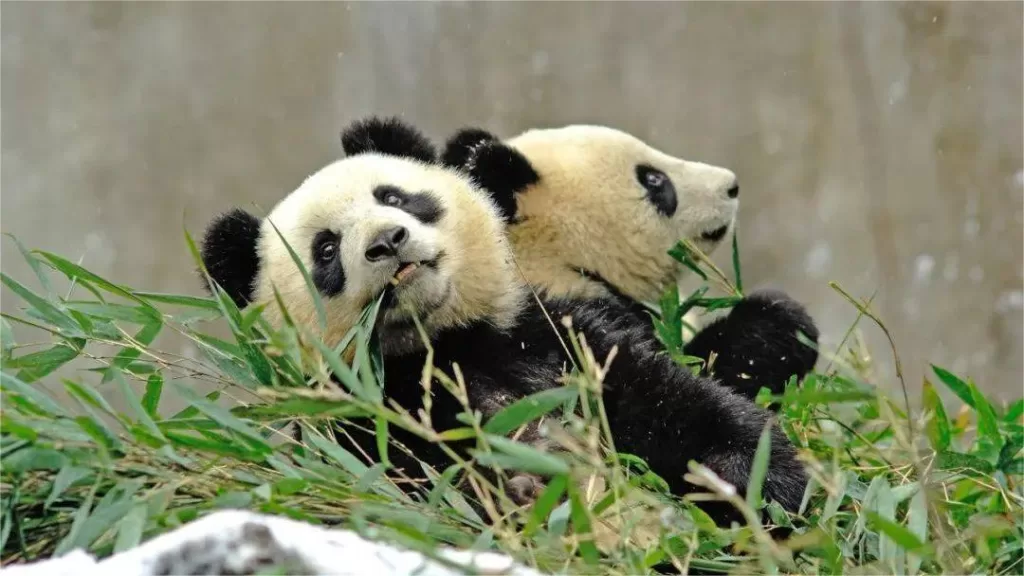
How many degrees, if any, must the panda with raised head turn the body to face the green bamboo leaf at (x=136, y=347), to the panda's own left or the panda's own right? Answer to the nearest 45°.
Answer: approximately 135° to the panda's own right

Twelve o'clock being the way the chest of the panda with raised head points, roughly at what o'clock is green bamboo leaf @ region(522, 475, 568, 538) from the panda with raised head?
The green bamboo leaf is roughly at 3 o'clock from the panda with raised head.

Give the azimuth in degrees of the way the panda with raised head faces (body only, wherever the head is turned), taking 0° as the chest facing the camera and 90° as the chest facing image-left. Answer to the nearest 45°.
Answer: approximately 270°

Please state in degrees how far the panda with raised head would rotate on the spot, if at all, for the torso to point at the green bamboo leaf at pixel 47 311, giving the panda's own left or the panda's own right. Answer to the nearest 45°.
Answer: approximately 135° to the panda's own right

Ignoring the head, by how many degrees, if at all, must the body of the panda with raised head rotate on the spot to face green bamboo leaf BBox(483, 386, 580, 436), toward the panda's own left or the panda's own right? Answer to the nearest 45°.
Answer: approximately 90° to the panda's own right

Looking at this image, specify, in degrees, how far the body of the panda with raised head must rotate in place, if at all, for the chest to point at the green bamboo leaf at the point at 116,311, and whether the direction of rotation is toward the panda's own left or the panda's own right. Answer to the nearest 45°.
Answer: approximately 135° to the panda's own right

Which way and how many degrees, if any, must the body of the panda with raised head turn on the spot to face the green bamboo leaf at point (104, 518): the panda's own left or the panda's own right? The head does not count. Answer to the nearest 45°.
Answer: approximately 90° to the panda's own right

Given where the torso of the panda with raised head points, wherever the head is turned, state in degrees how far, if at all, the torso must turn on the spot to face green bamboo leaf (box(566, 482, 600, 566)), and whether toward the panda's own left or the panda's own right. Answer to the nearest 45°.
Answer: approximately 90° to the panda's own right

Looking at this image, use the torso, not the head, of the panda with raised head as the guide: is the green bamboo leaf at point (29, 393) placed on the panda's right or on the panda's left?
on the panda's right
